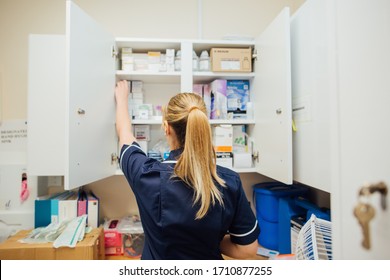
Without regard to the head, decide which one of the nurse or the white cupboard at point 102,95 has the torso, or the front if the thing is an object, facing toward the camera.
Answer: the white cupboard

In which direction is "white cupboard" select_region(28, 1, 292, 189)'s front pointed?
toward the camera

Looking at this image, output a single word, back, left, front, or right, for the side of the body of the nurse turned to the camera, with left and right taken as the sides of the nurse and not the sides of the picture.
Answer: back

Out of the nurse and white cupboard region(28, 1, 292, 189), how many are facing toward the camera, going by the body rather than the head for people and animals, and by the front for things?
1

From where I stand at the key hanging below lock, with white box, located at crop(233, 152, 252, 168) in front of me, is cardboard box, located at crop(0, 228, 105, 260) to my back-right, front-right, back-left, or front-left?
front-left

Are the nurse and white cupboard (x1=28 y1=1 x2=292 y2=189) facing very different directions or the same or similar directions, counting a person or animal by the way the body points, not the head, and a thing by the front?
very different directions

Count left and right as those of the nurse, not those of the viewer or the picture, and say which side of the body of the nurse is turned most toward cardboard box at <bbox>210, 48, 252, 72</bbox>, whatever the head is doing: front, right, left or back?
front

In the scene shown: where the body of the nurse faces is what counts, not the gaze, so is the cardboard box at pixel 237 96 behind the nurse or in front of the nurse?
in front

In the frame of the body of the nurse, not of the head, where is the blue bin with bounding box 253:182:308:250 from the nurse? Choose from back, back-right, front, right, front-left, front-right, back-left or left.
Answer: front-right

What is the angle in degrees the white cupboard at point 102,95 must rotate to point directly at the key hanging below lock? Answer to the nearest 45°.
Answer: approximately 45° to its left
